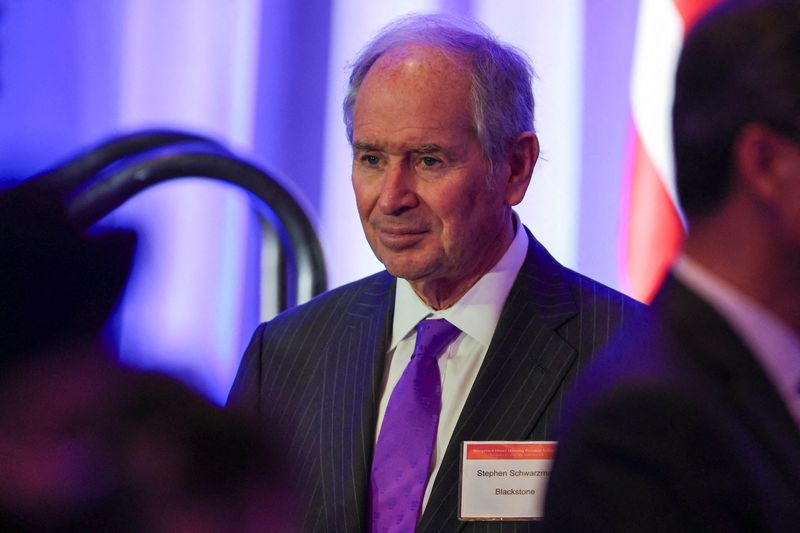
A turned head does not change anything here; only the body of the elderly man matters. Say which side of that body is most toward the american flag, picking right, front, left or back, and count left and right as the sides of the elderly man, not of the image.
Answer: back

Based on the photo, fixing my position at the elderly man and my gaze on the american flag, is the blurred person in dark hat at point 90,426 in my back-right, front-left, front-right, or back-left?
back-right

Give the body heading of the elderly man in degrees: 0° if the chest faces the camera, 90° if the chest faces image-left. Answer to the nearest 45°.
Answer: approximately 45°

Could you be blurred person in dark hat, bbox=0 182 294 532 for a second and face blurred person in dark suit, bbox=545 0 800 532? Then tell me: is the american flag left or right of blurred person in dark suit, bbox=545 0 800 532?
left

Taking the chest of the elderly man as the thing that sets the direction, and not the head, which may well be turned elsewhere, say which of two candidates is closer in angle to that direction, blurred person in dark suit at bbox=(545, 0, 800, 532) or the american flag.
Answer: the blurred person in dark suit

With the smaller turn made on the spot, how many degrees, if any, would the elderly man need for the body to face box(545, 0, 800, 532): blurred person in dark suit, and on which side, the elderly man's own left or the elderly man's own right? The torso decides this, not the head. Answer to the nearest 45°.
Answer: approximately 45° to the elderly man's own left
